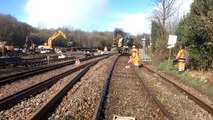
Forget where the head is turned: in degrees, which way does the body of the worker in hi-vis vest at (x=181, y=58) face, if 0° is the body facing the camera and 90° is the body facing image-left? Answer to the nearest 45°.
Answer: approximately 90°
